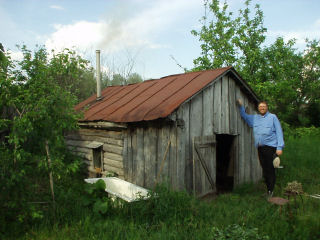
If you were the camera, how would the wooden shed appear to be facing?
facing the viewer and to the right of the viewer

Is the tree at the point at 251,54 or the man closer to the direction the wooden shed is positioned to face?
the man

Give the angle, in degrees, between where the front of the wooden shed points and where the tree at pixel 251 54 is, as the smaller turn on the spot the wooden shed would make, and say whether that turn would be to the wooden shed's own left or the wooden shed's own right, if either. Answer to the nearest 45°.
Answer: approximately 90° to the wooden shed's own left

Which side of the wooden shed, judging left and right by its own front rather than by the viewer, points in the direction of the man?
front

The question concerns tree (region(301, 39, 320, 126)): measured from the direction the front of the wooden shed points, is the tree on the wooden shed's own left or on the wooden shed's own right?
on the wooden shed's own left
